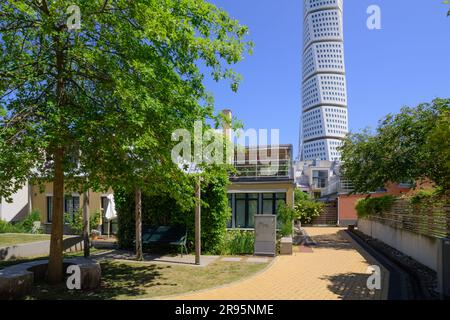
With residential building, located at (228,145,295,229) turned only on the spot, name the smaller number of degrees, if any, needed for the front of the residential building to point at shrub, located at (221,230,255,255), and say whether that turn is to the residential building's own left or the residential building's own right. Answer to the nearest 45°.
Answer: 0° — it already faces it

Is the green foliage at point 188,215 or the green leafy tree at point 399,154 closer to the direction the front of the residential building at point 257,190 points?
the green foliage

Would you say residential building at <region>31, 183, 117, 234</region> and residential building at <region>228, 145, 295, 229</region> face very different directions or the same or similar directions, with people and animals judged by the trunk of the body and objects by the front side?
same or similar directions

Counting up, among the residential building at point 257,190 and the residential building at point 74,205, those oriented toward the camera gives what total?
2

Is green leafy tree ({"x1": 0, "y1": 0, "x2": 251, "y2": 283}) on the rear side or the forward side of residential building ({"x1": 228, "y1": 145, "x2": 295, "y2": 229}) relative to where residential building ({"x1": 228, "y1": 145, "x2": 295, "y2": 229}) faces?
on the forward side

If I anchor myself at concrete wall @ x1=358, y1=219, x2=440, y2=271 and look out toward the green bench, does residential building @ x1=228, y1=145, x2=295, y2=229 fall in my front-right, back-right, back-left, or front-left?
front-right

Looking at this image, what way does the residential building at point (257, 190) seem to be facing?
toward the camera

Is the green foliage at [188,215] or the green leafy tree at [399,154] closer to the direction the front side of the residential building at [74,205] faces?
the green foliage

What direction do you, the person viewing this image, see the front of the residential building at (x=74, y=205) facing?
facing the viewer
